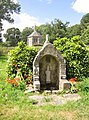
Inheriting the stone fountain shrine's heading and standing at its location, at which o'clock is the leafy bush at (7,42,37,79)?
The leafy bush is roughly at 3 o'clock from the stone fountain shrine.

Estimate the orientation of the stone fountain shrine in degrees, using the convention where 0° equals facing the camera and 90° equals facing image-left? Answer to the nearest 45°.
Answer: approximately 0°

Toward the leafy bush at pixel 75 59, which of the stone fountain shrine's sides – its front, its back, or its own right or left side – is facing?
left

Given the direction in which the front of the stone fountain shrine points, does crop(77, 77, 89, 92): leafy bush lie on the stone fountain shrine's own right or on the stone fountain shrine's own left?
on the stone fountain shrine's own left

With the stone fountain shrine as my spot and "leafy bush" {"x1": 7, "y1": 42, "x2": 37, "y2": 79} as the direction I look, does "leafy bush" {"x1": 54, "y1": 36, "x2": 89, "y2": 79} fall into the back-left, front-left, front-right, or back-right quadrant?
back-right
